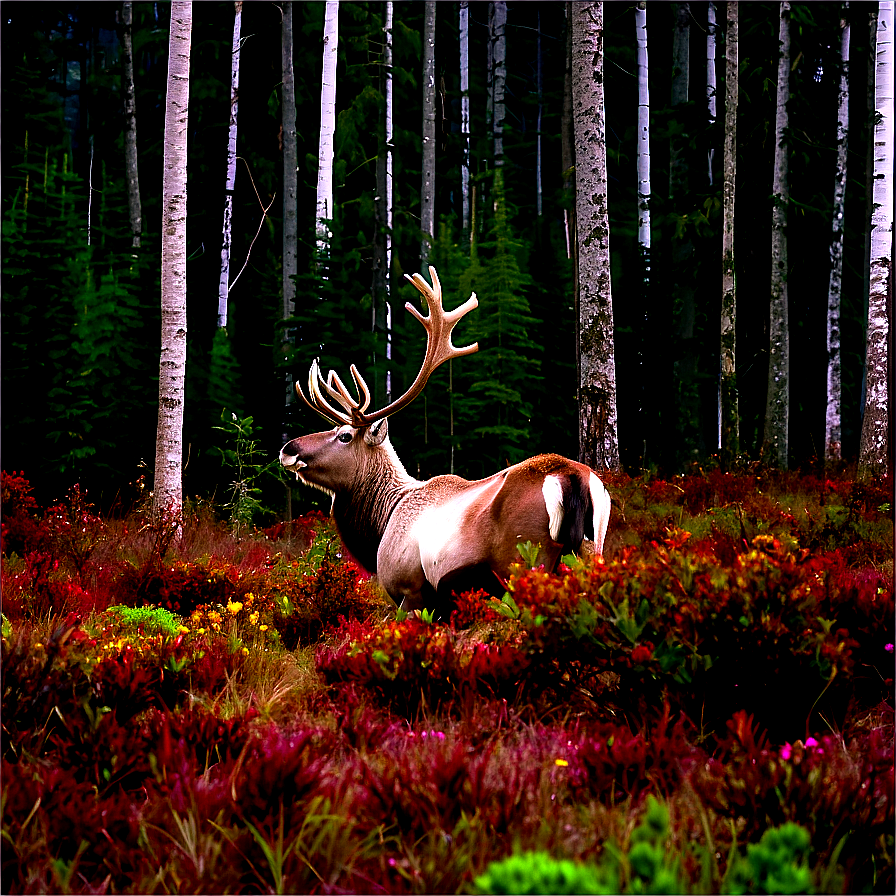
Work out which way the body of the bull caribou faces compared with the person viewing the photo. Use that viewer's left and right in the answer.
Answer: facing away from the viewer and to the left of the viewer

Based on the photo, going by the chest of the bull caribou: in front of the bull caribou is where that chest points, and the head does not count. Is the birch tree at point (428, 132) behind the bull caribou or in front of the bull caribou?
in front

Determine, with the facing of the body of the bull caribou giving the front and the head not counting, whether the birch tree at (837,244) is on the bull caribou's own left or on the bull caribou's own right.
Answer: on the bull caribou's own right

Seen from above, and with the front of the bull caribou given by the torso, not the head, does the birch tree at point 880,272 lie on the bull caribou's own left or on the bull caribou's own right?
on the bull caribou's own right

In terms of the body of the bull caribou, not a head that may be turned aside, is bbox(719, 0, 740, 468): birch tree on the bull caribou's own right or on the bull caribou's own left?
on the bull caribou's own right

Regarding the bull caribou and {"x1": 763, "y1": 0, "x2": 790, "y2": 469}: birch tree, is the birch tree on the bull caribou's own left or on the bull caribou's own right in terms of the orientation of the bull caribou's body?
on the bull caribou's own right

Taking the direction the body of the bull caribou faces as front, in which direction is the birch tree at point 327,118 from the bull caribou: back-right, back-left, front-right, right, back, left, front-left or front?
front-right

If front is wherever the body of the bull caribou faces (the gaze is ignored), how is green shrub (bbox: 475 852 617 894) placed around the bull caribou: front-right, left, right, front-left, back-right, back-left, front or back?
back-left
